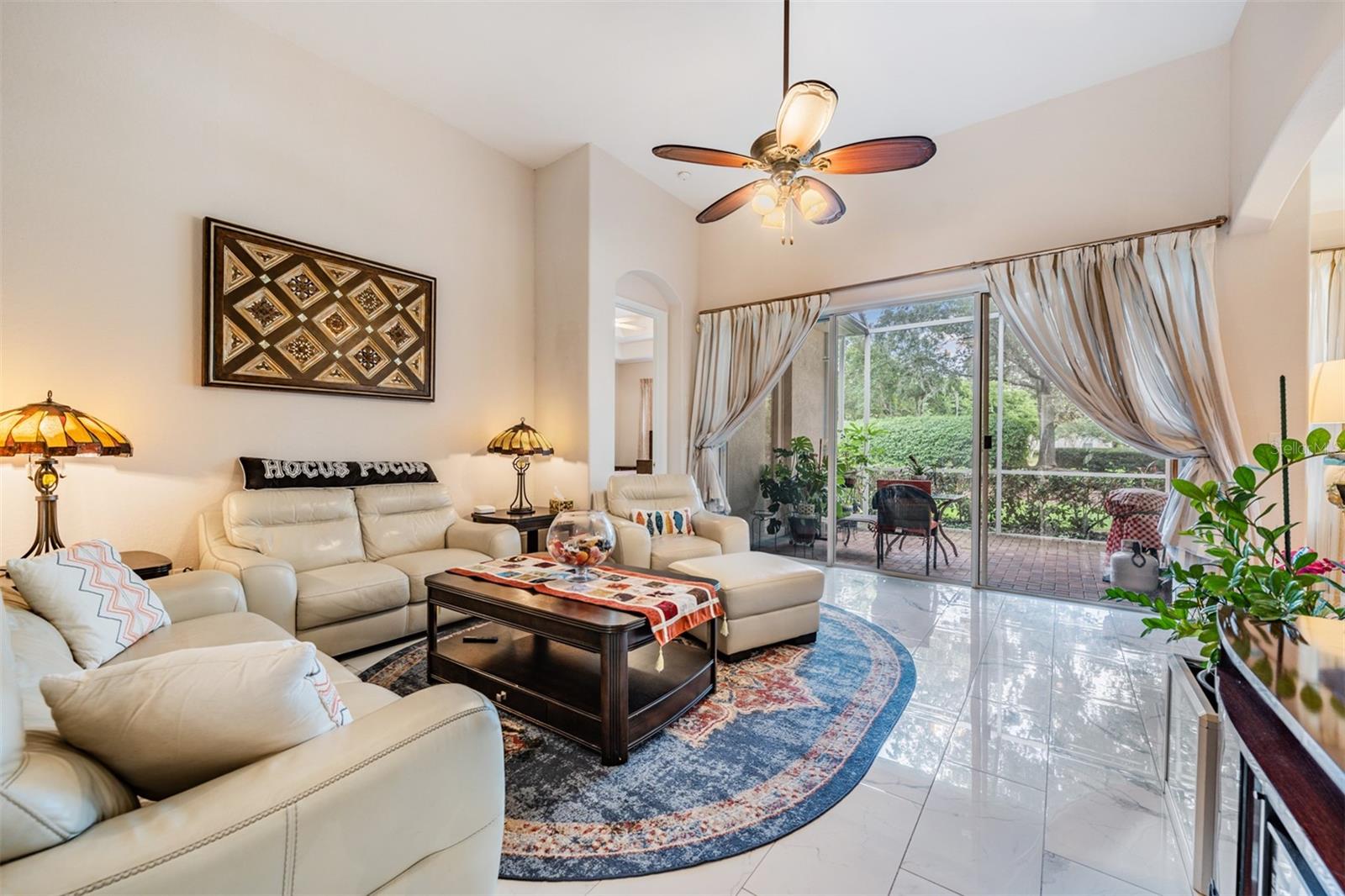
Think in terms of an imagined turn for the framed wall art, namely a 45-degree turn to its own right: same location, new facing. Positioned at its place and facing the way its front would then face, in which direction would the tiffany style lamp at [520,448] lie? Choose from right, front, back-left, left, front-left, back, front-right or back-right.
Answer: left

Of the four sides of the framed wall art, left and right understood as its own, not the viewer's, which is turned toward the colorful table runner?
front

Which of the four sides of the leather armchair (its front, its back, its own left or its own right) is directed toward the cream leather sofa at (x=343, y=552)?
right

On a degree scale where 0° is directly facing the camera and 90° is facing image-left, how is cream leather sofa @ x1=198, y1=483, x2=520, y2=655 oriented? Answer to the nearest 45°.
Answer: approximately 315°

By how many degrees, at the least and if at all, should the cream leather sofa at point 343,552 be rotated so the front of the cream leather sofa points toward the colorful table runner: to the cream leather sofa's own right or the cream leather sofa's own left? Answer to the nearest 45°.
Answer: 0° — it already faces it

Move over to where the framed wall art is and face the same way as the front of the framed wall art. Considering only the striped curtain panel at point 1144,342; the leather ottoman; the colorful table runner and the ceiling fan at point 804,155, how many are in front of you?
4

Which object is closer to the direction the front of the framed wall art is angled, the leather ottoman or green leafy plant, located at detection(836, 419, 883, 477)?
the leather ottoman

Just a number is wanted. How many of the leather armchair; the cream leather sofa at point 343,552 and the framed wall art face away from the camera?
0

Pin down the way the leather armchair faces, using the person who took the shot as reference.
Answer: facing the viewer and to the right of the viewer

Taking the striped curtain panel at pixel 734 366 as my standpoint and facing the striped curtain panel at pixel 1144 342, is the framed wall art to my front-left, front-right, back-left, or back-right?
back-right

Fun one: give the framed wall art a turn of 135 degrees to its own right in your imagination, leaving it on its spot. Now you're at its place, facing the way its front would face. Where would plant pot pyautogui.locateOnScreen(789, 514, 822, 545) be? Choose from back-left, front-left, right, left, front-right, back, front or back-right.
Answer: back

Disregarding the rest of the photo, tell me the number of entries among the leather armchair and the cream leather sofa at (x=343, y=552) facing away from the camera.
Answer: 0

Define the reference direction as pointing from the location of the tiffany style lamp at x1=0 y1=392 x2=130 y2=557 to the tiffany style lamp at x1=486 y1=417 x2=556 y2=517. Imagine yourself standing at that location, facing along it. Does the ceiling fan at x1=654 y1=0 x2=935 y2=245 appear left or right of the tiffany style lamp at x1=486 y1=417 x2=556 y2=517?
right

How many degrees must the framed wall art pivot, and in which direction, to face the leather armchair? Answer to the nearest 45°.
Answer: approximately 45° to its left

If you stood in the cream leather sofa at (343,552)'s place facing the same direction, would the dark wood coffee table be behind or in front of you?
in front

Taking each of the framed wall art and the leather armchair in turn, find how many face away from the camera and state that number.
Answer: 0

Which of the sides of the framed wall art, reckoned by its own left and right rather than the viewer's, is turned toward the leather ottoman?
front
